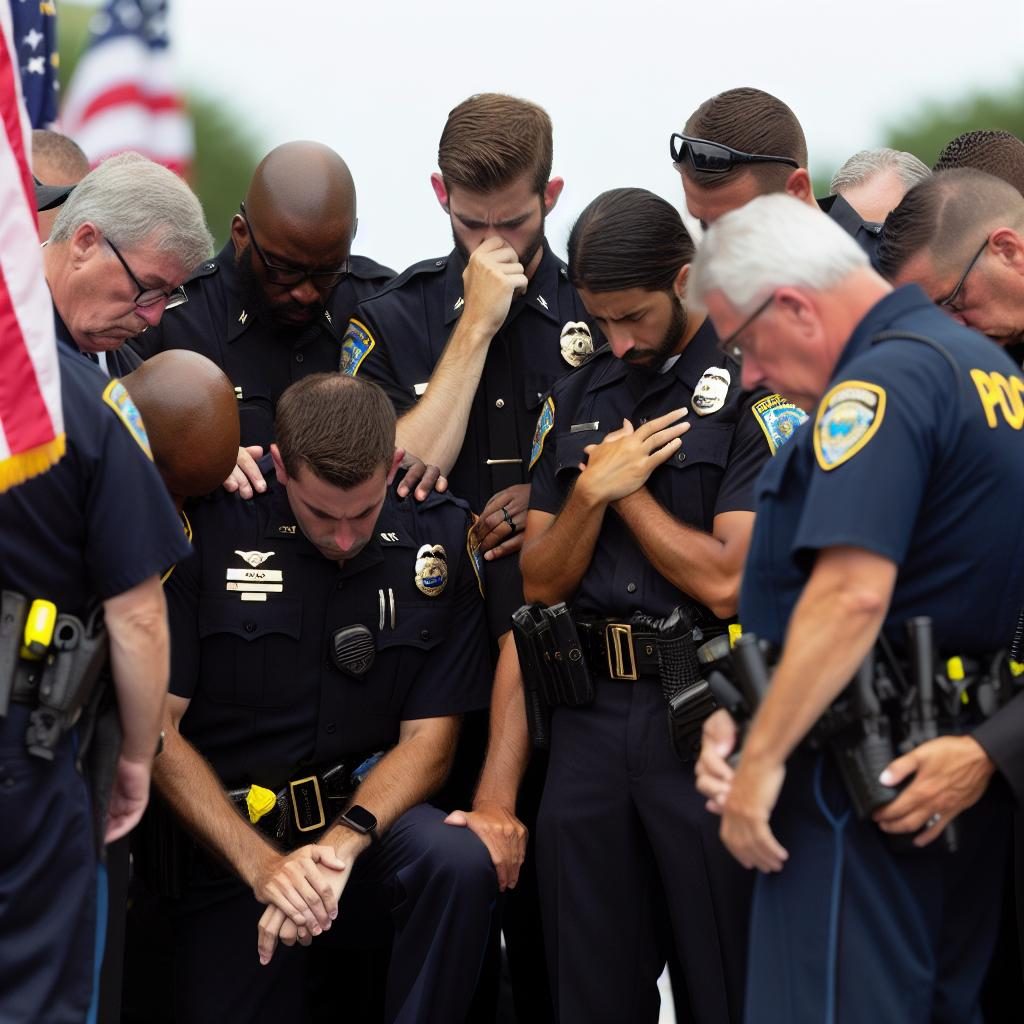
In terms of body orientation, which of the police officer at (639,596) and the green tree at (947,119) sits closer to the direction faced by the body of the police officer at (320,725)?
the police officer

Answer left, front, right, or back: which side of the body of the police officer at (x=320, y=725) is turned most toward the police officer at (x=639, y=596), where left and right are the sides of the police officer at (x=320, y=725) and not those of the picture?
left

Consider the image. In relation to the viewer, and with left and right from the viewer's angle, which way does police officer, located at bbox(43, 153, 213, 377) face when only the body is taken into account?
facing the viewer and to the right of the viewer

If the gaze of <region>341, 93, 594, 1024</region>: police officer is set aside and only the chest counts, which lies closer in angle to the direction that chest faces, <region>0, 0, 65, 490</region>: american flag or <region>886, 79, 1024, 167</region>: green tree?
the american flag

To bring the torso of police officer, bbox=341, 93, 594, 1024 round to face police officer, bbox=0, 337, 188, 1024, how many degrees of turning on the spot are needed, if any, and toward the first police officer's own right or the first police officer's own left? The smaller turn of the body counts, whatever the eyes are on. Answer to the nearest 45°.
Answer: approximately 45° to the first police officer's own right

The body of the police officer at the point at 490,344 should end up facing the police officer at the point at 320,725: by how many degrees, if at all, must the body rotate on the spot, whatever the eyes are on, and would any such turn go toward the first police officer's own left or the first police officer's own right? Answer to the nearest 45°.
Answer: approximately 45° to the first police officer's own right

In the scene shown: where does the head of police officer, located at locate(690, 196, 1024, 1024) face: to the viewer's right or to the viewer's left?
to the viewer's left

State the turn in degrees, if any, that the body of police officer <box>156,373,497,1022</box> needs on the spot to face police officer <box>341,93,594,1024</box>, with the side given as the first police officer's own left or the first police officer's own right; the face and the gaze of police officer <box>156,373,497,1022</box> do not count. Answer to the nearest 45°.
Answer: approximately 135° to the first police officer's own left

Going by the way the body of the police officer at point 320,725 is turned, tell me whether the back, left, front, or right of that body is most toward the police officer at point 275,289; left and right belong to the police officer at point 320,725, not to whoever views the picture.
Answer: back

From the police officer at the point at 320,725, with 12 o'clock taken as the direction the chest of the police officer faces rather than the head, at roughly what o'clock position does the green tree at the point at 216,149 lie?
The green tree is roughly at 6 o'clock from the police officer.

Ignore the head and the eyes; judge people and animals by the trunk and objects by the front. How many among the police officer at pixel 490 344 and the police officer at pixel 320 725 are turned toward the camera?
2

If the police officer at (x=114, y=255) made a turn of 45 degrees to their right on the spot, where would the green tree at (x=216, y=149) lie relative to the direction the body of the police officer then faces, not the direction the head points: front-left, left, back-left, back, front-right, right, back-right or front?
back

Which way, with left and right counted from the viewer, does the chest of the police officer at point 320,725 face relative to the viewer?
facing the viewer

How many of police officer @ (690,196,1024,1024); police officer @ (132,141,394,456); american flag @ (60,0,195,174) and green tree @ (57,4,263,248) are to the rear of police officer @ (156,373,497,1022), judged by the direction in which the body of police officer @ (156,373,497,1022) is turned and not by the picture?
3
